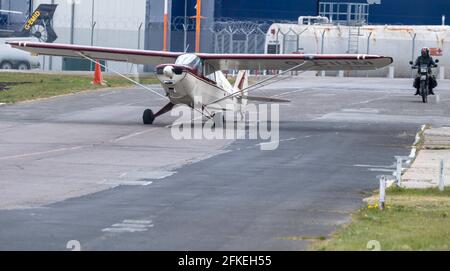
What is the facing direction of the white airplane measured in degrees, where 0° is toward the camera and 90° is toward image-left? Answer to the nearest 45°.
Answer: approximately 45°

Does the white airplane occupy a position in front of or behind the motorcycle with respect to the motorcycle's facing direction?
in front

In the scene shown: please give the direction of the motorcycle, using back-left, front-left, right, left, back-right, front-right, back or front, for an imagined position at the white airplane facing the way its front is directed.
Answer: back
